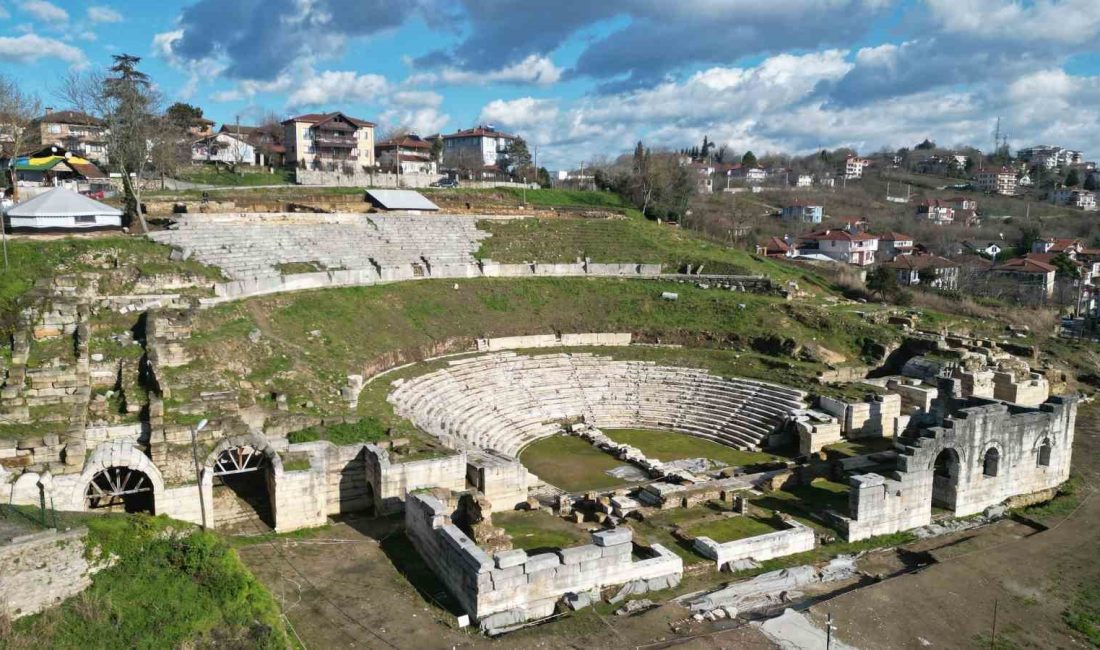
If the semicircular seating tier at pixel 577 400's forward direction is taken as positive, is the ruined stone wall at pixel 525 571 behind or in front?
in front

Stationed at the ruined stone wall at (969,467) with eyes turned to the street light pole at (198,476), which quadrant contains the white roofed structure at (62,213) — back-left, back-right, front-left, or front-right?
front-right

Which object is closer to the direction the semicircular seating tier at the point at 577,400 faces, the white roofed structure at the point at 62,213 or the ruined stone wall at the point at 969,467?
the ruined stone wall

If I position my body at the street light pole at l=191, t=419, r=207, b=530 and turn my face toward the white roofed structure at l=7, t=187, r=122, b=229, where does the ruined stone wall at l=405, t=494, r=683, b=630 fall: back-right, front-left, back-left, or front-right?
back-right

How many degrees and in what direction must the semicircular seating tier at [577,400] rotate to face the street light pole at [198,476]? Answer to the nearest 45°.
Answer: approximately 45° to its right

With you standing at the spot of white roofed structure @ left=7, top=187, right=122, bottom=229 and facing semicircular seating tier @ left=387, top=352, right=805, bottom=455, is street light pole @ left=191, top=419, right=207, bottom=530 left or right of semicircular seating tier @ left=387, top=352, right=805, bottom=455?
right

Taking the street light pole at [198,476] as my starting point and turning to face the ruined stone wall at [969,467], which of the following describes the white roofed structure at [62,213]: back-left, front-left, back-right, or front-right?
back-left

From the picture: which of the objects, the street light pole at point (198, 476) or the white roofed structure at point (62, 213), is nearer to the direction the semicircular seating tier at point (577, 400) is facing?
the street light pole

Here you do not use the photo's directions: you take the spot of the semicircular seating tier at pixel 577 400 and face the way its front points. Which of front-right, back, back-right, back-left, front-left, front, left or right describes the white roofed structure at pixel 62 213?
right

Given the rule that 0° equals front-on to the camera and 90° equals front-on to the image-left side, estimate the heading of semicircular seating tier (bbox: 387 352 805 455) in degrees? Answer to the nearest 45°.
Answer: approximately 0°

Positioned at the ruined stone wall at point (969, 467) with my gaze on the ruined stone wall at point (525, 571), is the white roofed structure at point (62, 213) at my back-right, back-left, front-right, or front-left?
front-right

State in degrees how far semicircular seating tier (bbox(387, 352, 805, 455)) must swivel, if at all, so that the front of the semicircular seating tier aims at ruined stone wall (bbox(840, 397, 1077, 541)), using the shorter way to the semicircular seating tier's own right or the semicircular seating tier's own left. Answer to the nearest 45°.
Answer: approximately 45° to the semicircular seating tier's own left

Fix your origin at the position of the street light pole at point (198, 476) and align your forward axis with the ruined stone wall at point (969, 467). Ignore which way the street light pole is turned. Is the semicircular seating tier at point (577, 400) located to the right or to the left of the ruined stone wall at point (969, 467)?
left

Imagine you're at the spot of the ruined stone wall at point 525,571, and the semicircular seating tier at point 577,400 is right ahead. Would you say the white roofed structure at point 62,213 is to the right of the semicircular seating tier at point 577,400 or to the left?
left

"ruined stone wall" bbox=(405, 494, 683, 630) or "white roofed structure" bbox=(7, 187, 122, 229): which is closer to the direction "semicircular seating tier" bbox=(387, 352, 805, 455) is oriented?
the ruined stone wall
